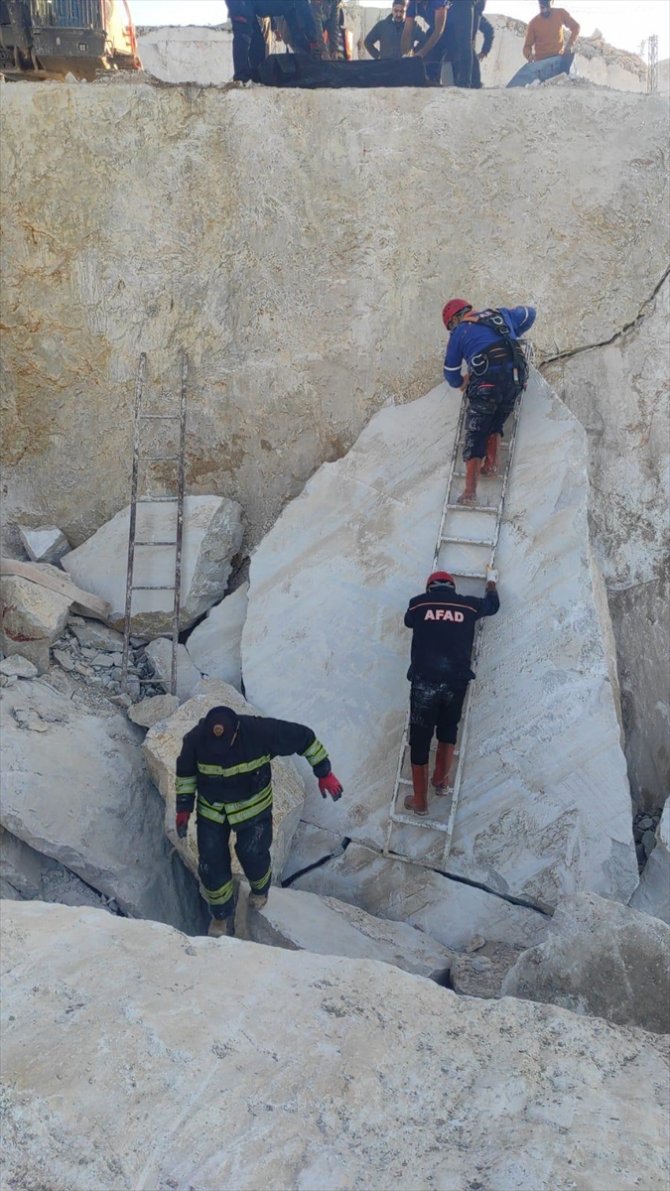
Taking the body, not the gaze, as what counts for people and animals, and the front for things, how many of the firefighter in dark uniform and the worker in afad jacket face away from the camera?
1

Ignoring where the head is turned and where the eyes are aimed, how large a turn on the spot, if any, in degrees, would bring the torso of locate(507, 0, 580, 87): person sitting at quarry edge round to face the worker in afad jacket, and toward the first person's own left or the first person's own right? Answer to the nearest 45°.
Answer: approximately 45° to the first person's own left

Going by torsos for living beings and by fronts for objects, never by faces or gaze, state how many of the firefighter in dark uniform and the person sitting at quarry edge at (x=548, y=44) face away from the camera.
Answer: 0

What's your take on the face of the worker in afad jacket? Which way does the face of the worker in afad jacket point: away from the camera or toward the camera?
away from the camera

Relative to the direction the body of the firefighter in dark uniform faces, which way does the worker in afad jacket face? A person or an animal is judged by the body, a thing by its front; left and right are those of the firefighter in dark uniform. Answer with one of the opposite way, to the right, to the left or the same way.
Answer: the opposite way

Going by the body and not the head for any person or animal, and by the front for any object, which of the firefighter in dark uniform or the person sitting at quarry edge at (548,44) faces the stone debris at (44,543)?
the person sitting at quarry edge

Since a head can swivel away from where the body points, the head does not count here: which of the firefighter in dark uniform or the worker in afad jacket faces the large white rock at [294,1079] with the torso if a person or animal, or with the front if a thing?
the firefighter in dark uniform

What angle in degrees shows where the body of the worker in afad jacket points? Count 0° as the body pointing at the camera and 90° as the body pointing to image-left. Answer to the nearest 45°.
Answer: approximately 180°

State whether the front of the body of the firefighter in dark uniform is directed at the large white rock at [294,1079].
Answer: yes

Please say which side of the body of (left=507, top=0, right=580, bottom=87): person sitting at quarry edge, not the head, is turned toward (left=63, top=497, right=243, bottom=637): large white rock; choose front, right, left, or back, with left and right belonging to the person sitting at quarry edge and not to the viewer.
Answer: front

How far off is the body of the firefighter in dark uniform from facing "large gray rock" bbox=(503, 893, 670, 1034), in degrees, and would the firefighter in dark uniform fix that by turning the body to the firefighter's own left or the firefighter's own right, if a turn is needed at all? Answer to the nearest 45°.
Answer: approximately 45° to the firefighter's own left

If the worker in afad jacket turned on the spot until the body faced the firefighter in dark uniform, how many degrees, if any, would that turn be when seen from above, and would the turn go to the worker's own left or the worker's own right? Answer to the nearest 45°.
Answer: approximately 135° to the worker's own left
